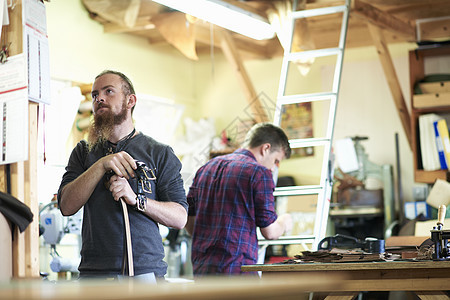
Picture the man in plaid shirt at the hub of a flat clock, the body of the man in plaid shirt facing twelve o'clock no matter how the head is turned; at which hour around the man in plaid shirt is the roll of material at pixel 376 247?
The roll of material is roughly at 2 o'clock from the man in plaid shirt.

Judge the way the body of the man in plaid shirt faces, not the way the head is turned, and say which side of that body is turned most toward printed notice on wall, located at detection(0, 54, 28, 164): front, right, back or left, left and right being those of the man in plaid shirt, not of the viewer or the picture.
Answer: back

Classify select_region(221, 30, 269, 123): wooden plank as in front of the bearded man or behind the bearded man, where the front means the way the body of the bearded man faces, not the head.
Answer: behind

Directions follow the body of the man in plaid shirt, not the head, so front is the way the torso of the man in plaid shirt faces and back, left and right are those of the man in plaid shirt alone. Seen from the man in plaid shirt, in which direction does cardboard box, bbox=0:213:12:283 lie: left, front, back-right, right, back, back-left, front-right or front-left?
back

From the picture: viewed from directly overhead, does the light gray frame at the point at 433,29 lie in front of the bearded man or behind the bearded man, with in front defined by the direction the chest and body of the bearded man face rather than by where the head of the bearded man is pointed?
behind

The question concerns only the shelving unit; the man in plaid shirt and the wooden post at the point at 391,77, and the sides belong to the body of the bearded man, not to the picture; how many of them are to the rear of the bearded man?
3

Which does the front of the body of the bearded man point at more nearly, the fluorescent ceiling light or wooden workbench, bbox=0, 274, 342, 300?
the wooden workbench

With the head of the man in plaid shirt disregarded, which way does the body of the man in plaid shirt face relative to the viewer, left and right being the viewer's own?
facing away from the viewer and to the right of the viewer

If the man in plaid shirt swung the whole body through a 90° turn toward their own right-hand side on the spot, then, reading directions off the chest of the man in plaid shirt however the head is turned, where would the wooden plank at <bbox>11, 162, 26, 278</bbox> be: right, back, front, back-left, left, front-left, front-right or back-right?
right

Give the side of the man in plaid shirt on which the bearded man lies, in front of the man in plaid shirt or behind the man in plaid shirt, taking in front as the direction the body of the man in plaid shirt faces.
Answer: behind

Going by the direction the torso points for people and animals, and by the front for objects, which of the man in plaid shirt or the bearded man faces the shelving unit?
the man in plaid shirt

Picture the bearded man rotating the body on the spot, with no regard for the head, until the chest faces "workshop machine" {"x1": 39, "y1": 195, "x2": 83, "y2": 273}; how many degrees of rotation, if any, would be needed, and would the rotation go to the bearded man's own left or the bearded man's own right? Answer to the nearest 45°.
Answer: approximately 135° to the bearded man's own right

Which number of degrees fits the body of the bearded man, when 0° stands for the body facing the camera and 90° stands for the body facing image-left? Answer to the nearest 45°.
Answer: approximately 45°
